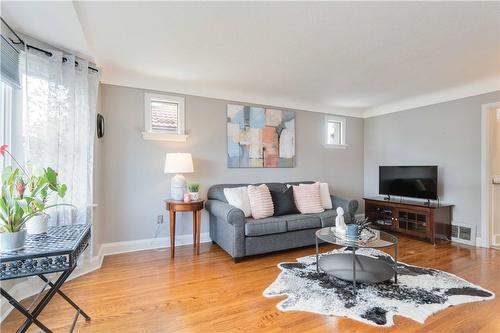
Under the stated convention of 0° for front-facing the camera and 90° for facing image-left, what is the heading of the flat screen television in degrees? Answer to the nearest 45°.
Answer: approximately 45°

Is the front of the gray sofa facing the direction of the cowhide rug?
yes

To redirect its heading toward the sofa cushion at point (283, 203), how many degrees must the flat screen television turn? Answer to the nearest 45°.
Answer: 0° — it already faces it

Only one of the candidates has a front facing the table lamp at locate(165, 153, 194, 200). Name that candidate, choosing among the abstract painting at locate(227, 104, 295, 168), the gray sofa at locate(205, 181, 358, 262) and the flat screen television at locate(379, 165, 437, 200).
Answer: the flat screen television

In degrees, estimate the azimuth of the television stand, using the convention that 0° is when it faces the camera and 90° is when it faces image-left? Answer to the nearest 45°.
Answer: approximately 45°

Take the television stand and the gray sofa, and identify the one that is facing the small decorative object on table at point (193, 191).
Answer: the television stand

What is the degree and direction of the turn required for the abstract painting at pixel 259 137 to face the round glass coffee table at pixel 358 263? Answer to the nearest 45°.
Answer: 0° — it already faces it
